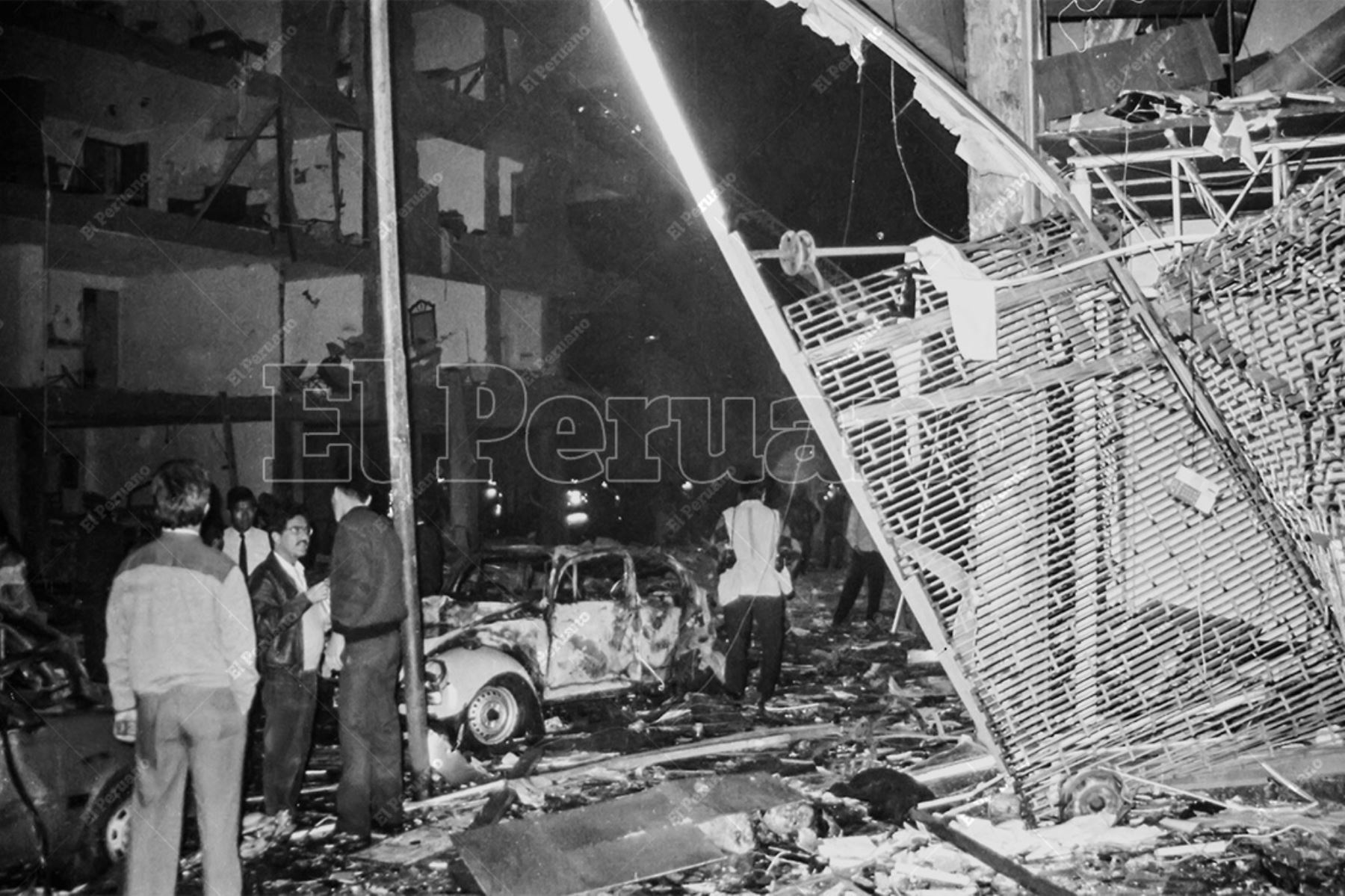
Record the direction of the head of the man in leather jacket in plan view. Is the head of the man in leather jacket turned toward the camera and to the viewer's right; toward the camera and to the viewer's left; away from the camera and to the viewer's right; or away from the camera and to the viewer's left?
toward the camera and to the viewer's right

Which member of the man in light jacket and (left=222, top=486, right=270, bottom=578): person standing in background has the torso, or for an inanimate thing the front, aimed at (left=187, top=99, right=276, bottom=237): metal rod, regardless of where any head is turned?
the man in light jacket

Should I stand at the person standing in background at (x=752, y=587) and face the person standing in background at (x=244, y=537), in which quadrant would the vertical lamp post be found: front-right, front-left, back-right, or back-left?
front-left

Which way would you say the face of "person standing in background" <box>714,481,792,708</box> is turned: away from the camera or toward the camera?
away from the camera

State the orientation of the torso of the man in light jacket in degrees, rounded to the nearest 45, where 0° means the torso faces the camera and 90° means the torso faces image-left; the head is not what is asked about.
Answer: approximately 180°

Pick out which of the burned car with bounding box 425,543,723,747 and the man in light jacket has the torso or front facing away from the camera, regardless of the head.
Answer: the man in light jacket

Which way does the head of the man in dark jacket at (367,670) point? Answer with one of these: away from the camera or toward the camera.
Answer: away from the camera

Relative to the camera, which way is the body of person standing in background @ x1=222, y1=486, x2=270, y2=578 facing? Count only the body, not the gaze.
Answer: toward the camera

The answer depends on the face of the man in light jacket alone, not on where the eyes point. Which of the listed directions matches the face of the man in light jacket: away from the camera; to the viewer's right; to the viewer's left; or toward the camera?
away from the camera

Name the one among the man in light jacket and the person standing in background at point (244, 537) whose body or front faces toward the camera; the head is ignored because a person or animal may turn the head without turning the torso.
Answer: the person standing in background

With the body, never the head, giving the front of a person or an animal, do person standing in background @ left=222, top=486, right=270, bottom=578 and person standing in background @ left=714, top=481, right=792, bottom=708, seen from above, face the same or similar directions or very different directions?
very different directions

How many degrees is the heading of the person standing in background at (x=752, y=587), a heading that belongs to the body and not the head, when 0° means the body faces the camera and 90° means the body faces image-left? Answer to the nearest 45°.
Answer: approximately 180°

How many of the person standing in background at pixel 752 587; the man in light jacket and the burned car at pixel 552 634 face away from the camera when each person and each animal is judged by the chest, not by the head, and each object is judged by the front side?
2

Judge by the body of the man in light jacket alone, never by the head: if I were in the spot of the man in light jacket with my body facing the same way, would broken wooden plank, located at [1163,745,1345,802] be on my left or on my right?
on my right

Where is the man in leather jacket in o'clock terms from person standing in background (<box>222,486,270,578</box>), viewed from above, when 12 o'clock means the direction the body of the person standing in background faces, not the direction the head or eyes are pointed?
The man in leather jacket is roughly at 12 o'clock from the person standing in background.

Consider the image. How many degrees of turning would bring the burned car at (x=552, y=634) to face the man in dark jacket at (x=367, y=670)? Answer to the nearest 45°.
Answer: approximately 45° to its left
